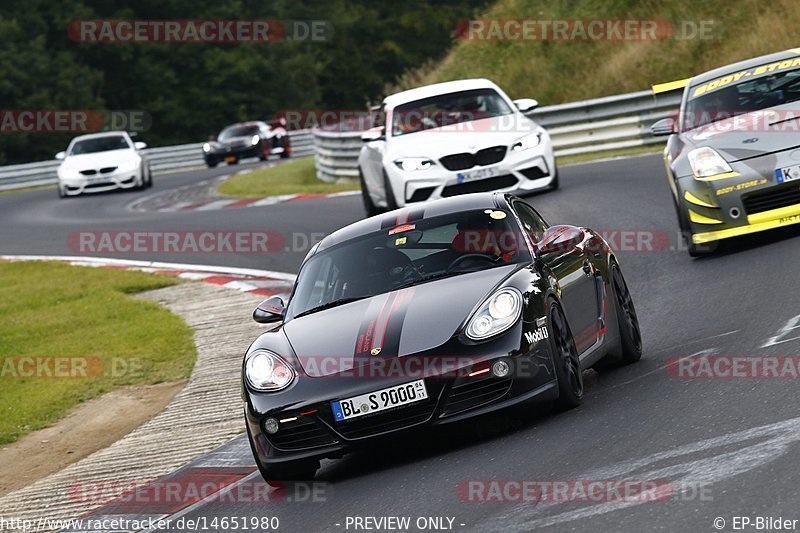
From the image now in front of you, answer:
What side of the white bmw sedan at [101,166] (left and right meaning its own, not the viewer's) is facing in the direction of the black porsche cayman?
front

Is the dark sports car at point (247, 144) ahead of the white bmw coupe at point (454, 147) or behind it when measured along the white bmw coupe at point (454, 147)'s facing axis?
behind

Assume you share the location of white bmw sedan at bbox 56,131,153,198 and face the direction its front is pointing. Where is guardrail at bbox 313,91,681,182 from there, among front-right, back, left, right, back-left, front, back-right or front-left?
front-left

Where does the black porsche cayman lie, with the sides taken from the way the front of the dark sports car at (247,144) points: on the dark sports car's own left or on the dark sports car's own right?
on the dark sports car's own left

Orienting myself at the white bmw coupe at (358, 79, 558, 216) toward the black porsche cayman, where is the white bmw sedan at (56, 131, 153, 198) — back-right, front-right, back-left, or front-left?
back-right

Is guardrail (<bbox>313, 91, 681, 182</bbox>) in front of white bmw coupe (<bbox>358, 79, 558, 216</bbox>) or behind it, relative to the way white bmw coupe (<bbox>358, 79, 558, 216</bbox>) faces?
behind

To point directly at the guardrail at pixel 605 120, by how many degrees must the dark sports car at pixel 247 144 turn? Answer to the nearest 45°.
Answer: approximately 45° to its left

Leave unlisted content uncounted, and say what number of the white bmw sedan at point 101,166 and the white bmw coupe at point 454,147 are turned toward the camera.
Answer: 2

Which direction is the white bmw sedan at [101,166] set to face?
toward the camera

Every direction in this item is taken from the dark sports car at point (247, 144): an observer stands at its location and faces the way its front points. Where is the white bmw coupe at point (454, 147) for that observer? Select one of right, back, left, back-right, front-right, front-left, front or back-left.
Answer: front-left

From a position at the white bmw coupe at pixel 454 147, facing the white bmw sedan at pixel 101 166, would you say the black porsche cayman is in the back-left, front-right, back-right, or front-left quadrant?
back-left

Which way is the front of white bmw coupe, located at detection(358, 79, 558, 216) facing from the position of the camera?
facing the viewer

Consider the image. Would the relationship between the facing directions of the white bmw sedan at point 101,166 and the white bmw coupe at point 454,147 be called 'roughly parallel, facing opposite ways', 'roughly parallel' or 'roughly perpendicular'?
roughly parallel

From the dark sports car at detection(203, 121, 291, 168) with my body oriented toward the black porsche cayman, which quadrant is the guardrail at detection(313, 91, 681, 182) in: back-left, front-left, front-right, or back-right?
front-left
